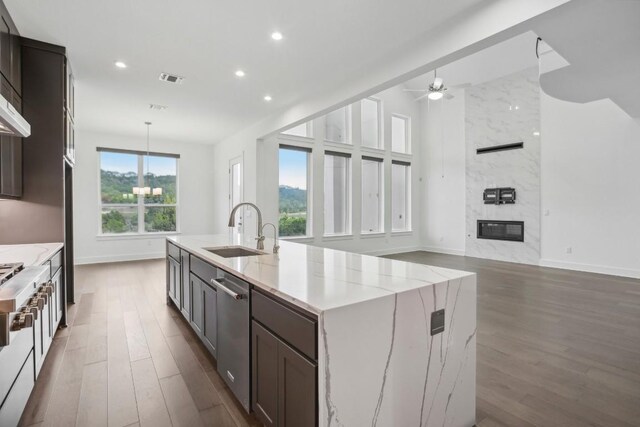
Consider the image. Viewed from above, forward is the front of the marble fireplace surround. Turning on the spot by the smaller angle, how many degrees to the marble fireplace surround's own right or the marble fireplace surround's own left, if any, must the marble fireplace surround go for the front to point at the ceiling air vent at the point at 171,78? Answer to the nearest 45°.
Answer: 0° — it already faces it

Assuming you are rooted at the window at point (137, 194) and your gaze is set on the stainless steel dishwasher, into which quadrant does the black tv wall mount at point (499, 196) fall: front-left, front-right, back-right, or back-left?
front-left

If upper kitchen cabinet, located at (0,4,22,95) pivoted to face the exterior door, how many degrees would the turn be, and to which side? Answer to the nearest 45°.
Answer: approximately 45° to its left

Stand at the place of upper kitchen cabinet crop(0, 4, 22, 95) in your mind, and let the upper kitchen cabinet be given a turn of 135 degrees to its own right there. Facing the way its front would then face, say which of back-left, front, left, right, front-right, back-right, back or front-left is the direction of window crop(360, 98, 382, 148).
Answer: back-left

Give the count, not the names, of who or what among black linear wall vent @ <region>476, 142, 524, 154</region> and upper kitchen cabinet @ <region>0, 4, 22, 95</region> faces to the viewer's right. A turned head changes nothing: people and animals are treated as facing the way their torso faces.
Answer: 1

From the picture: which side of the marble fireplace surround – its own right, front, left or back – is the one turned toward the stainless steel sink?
front

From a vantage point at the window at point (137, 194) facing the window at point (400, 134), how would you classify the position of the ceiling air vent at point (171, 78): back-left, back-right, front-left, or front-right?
front-right

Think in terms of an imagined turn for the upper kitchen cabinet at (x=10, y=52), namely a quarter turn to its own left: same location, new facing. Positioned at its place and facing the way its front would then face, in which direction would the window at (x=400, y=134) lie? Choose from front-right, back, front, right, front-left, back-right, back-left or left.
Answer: right

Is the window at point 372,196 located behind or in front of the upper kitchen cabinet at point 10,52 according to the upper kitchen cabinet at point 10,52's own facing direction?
in front

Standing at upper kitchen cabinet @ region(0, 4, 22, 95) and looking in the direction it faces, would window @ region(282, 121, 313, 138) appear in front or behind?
in front

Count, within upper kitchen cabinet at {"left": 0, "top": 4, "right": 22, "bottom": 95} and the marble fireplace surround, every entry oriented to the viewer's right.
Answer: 1

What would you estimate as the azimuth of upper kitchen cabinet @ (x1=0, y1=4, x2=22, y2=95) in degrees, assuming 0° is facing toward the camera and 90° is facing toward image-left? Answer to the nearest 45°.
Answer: approximately 270°

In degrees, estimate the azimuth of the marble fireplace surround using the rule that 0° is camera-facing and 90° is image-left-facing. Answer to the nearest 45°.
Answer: approximately 45°

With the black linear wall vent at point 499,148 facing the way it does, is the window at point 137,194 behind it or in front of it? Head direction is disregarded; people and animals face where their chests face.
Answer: in front
